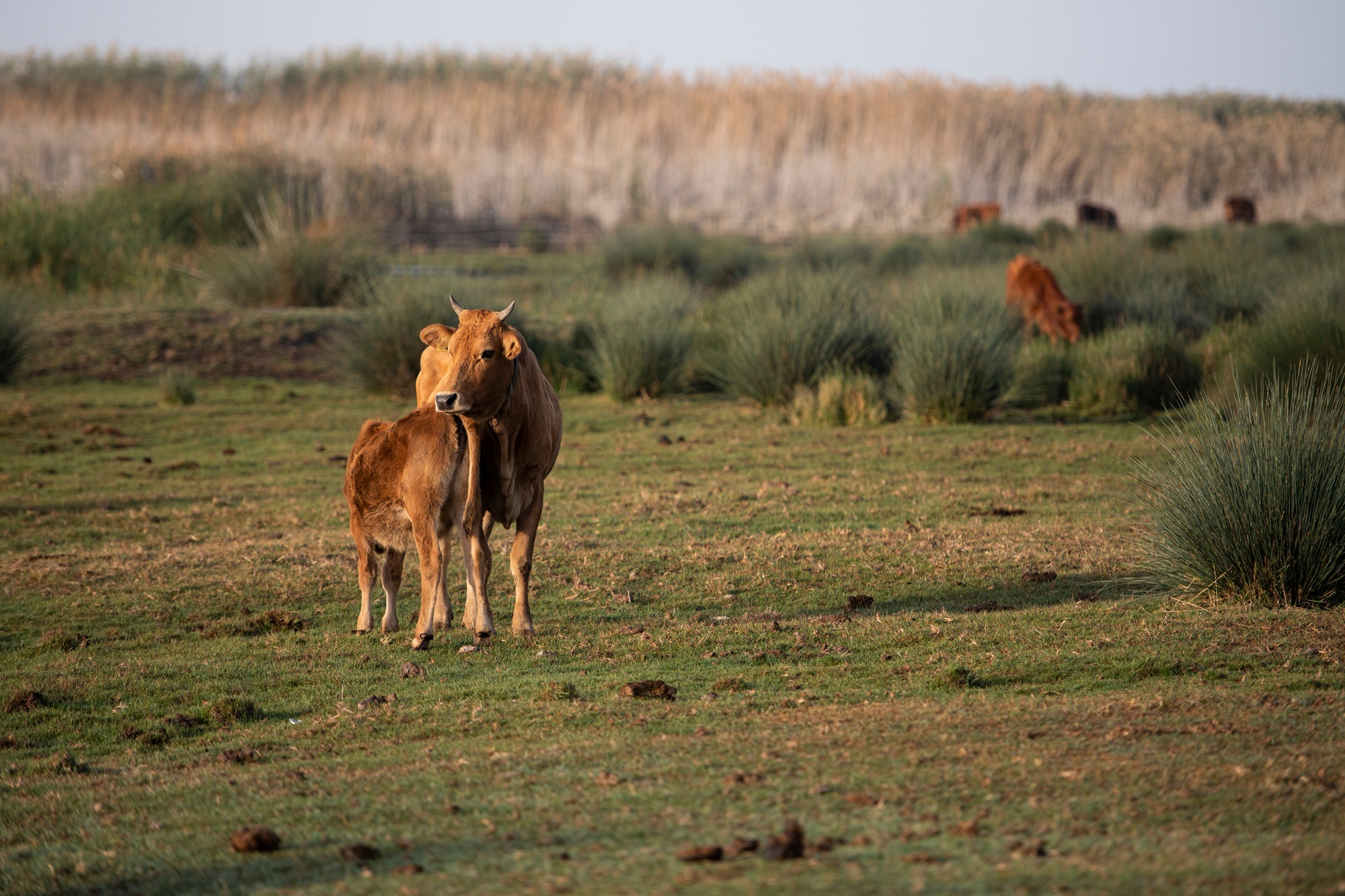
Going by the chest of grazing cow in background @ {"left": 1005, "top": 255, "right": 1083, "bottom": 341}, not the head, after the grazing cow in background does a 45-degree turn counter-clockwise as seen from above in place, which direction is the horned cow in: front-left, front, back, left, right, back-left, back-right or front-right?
right

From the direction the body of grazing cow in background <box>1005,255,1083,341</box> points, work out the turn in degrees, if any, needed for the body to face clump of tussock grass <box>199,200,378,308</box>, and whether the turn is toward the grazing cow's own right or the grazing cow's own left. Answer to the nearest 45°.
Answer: approximately 135° to the grazing cow's own right

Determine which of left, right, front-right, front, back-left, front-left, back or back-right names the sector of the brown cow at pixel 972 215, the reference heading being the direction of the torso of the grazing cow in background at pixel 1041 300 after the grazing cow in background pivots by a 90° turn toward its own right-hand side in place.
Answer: back-right

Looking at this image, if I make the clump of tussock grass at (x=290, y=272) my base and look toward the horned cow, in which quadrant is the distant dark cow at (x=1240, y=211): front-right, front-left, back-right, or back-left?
back-left

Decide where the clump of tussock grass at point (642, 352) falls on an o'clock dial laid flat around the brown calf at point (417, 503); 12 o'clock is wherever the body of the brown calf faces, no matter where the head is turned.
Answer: The clump of tussock grass is roughly at 2 o'clock from the brown calf.
